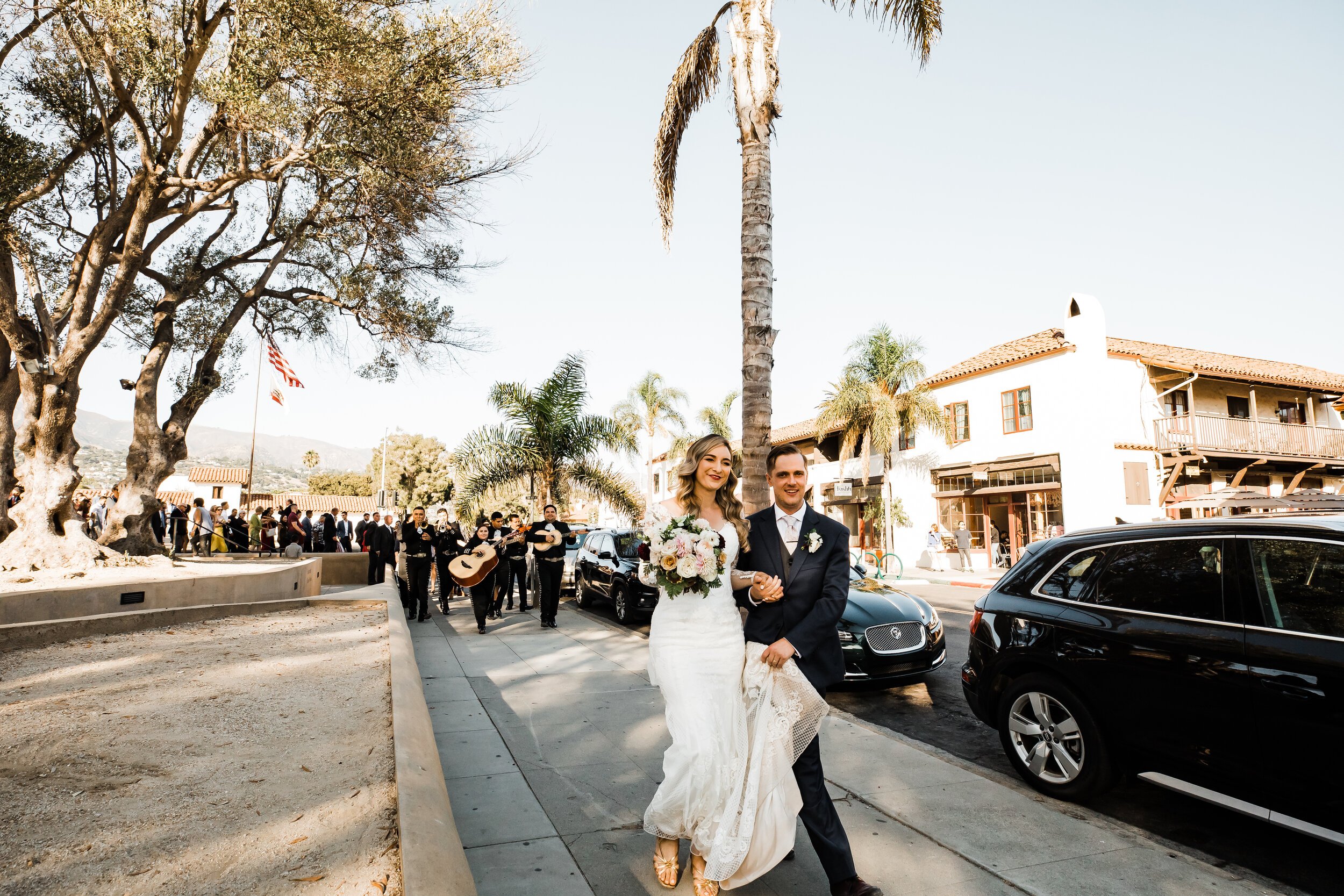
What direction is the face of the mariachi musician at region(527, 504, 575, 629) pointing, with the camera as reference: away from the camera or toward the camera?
toward the camera

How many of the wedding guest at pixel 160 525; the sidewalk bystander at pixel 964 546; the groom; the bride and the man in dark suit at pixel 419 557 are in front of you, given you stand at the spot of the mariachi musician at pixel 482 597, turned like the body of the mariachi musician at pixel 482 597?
2

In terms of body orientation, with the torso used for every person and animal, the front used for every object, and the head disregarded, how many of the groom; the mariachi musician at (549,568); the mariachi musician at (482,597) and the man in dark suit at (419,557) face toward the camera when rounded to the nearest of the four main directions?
4

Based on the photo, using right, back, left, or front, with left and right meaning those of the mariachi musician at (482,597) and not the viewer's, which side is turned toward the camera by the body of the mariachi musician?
front

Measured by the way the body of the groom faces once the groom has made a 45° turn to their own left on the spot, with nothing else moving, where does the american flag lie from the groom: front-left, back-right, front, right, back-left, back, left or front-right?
back

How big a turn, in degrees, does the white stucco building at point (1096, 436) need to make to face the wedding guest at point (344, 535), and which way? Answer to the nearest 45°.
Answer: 0° — it already faces them

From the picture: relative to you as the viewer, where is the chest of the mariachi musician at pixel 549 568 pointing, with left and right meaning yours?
facing the viewer

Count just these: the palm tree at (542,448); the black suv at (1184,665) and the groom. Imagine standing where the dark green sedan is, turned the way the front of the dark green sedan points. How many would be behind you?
1

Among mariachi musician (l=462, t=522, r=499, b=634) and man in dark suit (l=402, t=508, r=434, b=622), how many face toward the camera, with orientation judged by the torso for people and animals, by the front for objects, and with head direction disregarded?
2

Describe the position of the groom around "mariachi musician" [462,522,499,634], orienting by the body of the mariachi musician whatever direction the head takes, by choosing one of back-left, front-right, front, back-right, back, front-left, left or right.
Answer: front

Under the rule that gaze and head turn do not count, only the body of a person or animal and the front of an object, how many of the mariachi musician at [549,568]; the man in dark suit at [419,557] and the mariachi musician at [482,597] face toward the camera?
3

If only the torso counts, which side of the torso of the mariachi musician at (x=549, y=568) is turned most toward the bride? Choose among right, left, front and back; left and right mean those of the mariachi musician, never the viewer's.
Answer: front

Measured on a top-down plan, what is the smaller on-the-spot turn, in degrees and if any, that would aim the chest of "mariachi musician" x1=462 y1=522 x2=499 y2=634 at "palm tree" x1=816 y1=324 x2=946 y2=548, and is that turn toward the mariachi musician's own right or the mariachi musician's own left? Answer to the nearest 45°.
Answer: approximately 135° to the mariachi musician's own left

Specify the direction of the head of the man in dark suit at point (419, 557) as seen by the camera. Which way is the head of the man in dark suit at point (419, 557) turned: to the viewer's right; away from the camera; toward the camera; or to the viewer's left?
toward the camera

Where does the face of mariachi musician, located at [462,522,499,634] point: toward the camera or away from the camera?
toward the camera

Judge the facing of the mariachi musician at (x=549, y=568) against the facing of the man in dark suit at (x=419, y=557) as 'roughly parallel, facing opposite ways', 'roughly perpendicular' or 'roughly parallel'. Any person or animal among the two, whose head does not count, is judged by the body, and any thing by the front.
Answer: roughly parallel

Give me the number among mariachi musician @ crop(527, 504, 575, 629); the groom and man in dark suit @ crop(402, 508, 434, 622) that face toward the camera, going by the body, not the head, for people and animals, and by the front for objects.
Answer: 3

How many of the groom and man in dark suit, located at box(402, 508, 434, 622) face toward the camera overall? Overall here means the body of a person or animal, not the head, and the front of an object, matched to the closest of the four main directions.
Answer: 2

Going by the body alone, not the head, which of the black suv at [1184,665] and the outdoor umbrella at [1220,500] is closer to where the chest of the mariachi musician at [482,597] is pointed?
the black suv
